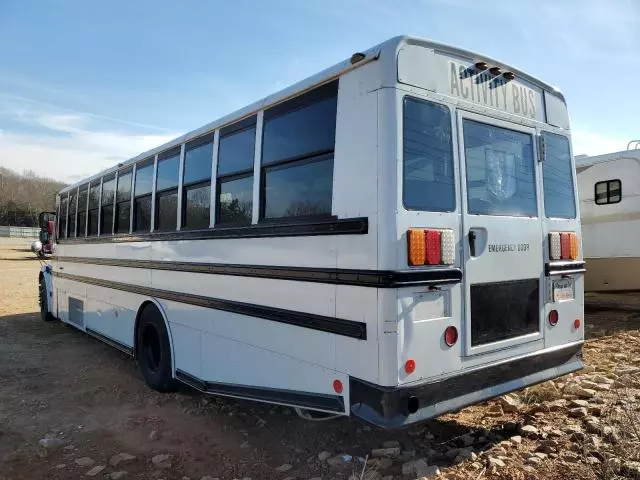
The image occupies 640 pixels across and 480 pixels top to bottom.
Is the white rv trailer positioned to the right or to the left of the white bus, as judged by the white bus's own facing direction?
on its right

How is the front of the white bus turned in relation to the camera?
facing away from the viewer and to the left of the viewer
